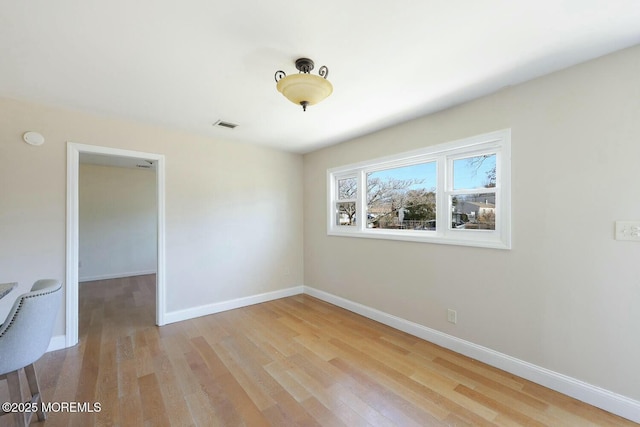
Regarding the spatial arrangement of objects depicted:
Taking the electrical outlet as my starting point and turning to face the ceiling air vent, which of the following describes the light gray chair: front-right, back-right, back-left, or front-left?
front-left

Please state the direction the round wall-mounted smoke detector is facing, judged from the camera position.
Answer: facing the viewer

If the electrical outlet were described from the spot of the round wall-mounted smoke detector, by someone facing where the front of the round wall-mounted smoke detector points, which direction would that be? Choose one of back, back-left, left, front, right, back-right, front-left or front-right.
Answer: front-left

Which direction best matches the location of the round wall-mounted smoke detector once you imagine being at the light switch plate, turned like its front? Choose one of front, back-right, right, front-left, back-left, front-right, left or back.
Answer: front-right

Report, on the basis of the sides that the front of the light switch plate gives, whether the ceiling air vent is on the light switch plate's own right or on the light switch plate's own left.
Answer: on the light switch plate's own right

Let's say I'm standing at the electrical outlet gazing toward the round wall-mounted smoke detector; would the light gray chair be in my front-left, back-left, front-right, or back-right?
front-left

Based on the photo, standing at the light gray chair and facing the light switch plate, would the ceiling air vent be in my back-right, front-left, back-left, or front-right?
front-left

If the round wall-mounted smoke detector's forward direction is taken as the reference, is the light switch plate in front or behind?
in front

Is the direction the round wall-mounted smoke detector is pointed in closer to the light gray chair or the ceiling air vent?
the light gray chair

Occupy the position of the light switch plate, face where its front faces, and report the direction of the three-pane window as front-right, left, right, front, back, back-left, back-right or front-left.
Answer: right

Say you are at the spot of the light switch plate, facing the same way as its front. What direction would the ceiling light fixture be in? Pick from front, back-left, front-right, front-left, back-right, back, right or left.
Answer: front-right

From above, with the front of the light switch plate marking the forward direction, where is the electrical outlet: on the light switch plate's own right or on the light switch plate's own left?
on the light switch plate's own right

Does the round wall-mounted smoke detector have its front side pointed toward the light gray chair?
yes

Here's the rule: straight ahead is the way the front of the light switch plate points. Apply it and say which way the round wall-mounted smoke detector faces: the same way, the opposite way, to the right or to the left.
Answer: to the left
